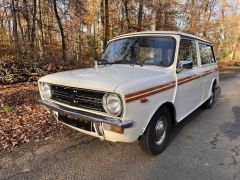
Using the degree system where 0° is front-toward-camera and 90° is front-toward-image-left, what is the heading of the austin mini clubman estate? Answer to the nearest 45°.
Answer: approximately 45°
